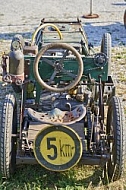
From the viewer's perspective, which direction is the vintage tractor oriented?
away from the camera
